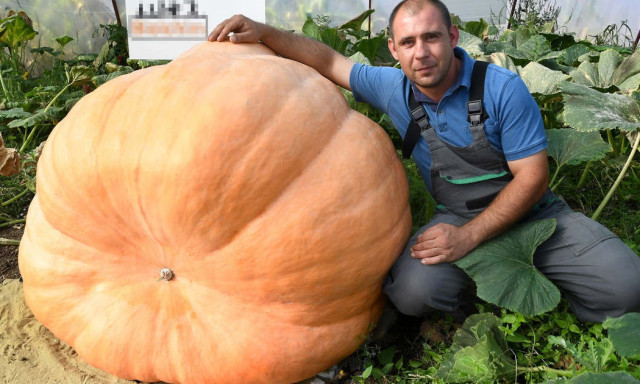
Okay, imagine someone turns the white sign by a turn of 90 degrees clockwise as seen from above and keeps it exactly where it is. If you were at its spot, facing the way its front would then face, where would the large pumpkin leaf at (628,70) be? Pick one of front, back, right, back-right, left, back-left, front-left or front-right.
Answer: back

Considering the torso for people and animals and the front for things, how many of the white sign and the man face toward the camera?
2

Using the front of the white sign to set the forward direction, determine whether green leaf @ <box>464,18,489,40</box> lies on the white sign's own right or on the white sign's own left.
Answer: on the white sign's own left

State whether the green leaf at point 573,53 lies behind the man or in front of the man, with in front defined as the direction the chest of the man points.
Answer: behind

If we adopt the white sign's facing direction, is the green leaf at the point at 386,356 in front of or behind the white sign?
in front

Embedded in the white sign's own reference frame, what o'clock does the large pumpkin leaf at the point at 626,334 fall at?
The large pumpkin leaf is roughly at 11 o'clock from the white sign.

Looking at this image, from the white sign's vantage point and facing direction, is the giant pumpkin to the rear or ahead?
ahead

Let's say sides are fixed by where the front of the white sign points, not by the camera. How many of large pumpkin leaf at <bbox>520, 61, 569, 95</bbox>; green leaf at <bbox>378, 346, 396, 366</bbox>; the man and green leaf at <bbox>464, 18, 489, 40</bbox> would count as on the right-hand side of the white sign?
0

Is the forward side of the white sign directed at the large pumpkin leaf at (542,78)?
no

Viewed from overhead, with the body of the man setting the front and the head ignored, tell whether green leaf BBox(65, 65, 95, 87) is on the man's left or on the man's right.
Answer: on the man's right

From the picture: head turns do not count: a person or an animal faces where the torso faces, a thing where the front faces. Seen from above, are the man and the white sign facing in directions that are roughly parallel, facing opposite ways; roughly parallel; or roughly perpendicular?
roughly parallel

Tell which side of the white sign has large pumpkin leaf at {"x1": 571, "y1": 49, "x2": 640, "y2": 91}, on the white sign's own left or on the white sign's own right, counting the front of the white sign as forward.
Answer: on the white sign's own left

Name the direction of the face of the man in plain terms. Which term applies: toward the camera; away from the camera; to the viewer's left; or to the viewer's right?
toward the camera

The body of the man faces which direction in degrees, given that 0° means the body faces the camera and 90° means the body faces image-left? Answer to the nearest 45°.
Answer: approximately 0°

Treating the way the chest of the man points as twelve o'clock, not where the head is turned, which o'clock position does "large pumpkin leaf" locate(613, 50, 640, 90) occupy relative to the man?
The large pumpkin leaf is roughly at 7 o'clock from the man.

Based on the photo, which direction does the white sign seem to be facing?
toward the camera
